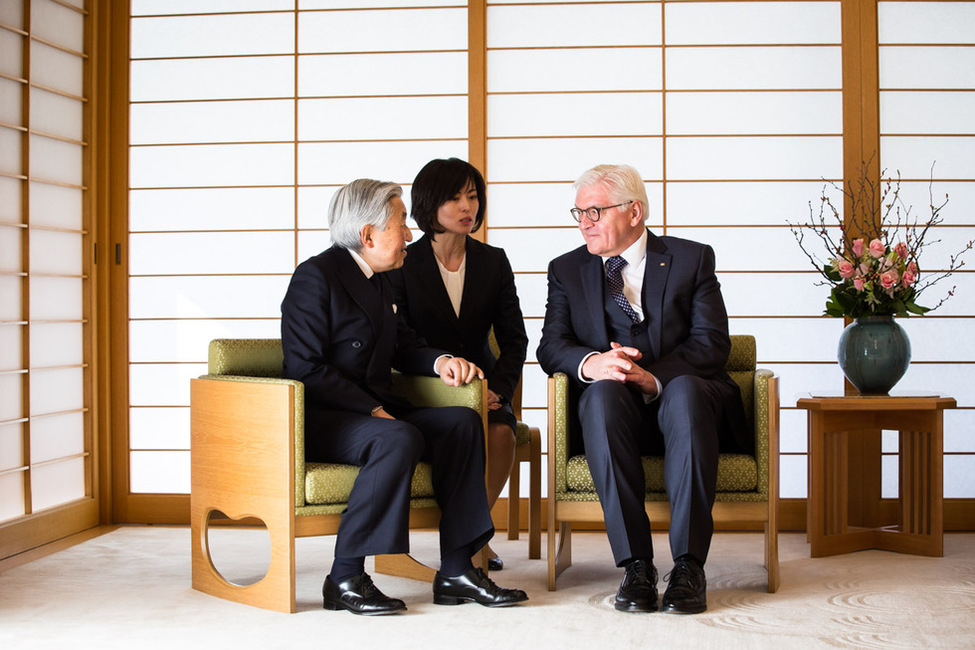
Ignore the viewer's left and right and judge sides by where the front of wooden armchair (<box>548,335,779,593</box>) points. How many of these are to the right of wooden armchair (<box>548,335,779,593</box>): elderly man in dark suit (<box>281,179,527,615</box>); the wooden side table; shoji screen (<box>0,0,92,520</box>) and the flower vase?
2

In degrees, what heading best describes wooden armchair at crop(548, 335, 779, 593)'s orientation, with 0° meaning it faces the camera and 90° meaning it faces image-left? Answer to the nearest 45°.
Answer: approximately 0°

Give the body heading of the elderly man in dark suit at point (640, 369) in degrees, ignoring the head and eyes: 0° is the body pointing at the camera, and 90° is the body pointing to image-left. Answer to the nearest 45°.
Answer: approximately 0°

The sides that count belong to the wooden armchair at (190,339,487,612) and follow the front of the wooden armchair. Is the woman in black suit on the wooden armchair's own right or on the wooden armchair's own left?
on the wooden armchair's own left

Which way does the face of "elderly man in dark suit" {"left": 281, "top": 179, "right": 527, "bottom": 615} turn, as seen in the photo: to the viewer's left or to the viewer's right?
to the viewer's right

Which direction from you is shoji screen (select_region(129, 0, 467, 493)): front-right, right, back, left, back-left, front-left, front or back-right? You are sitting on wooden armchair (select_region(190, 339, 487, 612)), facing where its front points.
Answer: back-left

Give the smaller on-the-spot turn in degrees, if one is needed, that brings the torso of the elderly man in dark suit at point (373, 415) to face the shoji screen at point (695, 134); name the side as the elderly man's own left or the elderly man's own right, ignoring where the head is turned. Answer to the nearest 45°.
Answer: approximately 90° to the elderly man's own left

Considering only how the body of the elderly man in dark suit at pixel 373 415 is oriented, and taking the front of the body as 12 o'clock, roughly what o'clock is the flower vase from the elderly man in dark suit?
The flower vase is roughly at 10 o'clock from the elderly man in dark suit.
